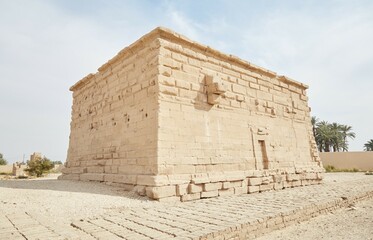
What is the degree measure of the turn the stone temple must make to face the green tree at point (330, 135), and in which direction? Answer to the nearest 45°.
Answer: approximately 90° to its left

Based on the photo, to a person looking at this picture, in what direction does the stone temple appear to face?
facing the viewer and to the right of the viewer

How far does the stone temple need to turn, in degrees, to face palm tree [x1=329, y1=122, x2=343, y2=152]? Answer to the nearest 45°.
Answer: approximately 90° to its left

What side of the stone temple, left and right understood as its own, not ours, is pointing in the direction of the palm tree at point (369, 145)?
left

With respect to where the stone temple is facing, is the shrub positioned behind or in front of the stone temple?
behind

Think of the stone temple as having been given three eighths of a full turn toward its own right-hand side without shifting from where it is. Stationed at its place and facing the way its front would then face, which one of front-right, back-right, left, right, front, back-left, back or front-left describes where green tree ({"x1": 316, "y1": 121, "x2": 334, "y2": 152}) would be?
back-right

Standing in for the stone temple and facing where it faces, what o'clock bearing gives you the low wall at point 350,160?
The low wall is roughly at 9 o'clock from the stone temple.

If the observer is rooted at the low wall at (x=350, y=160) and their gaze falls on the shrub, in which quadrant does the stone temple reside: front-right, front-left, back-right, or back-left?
front-left

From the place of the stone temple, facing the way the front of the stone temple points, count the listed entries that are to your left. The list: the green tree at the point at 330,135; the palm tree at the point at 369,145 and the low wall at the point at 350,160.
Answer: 3
